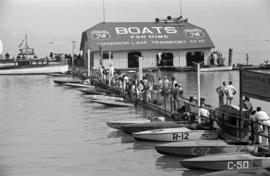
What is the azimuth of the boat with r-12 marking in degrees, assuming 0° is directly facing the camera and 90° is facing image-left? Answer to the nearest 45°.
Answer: approximately 90°

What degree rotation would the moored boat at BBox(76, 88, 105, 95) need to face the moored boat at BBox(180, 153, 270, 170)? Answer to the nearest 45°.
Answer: approximately 90° to its left

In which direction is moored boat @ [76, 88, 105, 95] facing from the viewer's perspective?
to the viewer's left

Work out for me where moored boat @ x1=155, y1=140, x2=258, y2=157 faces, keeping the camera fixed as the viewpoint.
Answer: facing to the left of the viewer

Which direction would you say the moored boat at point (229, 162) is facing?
to the viewer's left

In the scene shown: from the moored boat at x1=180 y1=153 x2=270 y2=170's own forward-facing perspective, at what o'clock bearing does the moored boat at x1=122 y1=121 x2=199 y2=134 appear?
the moored boat at x1=122 y1=121 x2=199 y2=134 is roughly at 2 o'clock from the moored boat at x1=180 y1=153 x2=270 y2=170.

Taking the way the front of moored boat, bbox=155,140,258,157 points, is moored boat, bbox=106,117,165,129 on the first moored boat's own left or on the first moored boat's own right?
on the first moored boat's own right

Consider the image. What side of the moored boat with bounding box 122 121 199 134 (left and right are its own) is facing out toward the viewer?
left
